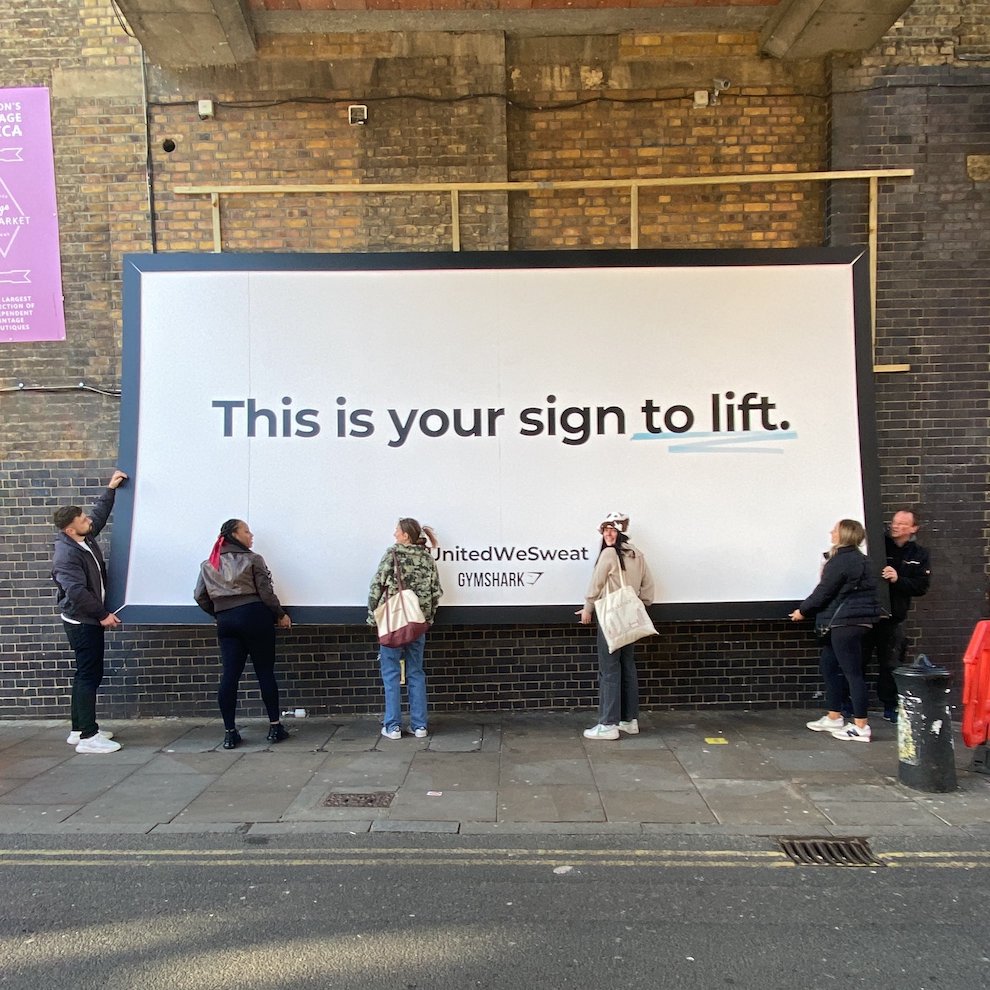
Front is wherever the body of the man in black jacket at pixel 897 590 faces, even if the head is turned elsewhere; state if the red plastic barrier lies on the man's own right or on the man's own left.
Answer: on the man's own left

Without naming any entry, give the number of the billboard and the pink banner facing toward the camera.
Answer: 2

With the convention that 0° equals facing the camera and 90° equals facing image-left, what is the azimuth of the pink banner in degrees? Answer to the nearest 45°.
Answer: approximately 0°

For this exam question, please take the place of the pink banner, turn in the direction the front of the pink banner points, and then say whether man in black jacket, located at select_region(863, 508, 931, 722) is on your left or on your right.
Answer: on your left

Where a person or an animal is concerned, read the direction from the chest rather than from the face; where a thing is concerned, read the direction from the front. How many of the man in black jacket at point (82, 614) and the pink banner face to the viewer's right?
1

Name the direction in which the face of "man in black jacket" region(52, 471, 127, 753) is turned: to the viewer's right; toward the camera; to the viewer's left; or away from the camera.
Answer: to the viewer's right

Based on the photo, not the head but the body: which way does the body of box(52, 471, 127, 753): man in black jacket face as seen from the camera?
to the viewer's right

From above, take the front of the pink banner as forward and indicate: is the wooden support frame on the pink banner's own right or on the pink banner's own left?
on the pink banner's own left
